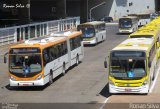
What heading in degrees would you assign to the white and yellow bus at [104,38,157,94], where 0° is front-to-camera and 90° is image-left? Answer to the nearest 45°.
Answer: approximately 0°

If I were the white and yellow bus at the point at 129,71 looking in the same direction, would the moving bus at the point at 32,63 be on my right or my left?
on my right
